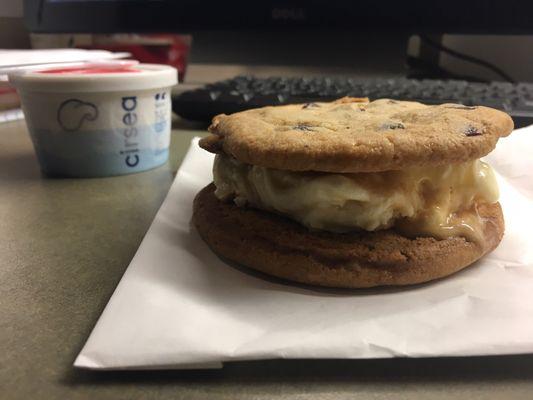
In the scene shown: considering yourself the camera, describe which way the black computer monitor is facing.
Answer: facing the viewer

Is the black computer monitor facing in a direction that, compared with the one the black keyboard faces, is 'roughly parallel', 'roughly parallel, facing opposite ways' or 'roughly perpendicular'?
roughly parallel

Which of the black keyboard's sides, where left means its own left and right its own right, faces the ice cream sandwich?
front

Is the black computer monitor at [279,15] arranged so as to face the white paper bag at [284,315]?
yes

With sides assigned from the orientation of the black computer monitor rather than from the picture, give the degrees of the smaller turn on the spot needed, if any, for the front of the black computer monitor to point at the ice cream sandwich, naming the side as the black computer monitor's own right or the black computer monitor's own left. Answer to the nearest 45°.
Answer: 0° — it already faces it

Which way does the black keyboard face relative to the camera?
toward the camera

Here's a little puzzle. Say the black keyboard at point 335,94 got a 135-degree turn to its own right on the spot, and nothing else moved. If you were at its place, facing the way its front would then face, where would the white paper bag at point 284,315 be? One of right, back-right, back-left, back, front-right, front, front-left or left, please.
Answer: back-left

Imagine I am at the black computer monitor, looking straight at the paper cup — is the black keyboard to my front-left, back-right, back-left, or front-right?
front-left

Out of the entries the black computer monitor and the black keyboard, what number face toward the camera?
2
